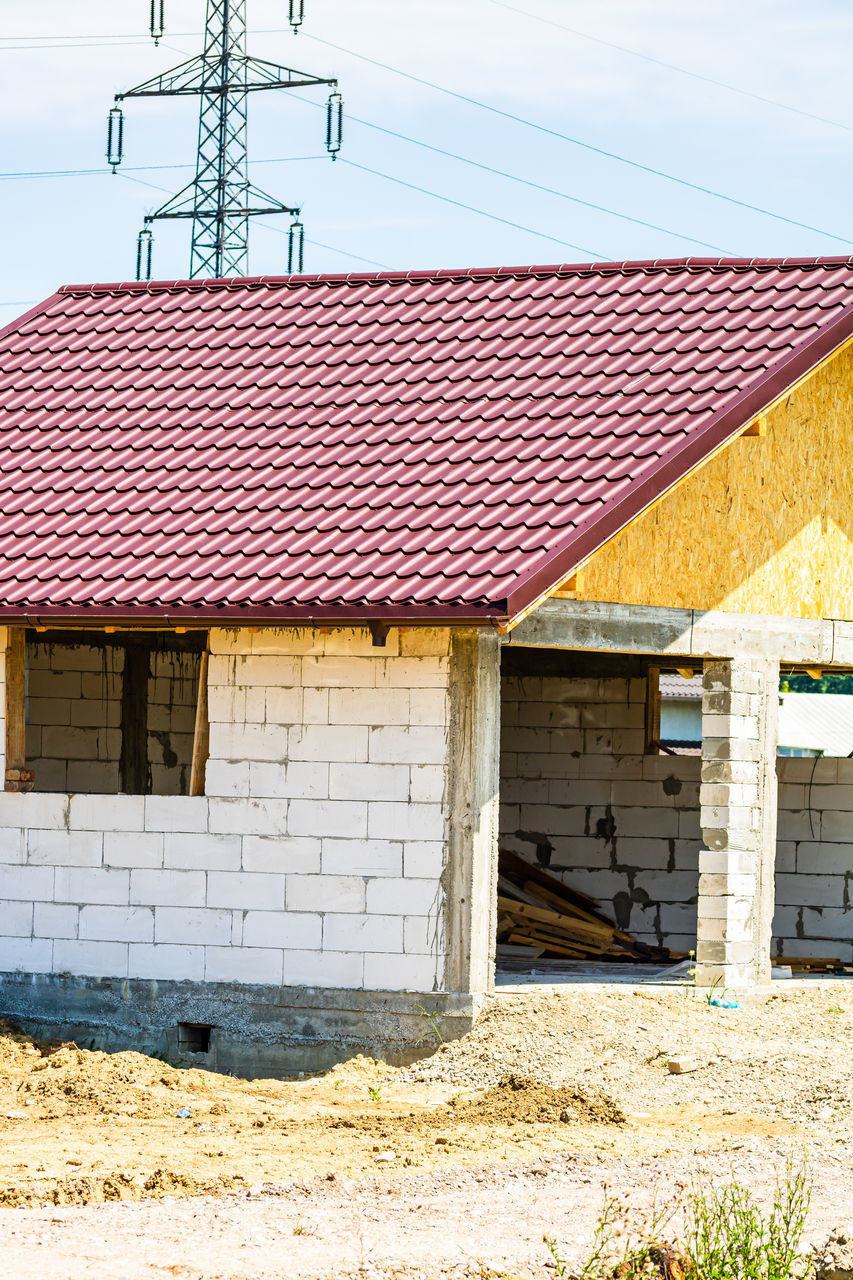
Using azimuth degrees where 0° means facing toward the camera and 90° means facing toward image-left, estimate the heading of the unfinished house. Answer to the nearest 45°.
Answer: approximately 315°
